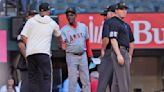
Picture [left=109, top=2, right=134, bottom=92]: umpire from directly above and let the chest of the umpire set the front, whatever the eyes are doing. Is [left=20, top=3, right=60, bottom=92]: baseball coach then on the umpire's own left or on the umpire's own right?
on the umpire's own right
